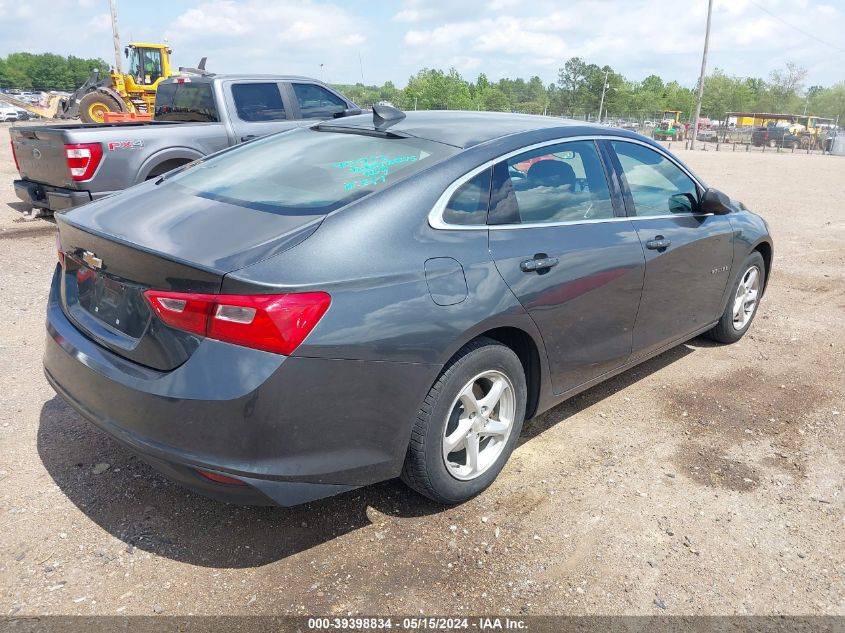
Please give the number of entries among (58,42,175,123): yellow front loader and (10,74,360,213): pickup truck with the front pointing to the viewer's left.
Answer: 1

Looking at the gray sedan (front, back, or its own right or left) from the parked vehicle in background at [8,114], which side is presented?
left

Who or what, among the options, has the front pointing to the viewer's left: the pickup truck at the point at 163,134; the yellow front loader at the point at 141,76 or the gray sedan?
the yellow front loader

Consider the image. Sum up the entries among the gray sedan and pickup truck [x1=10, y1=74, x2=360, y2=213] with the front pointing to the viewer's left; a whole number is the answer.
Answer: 0

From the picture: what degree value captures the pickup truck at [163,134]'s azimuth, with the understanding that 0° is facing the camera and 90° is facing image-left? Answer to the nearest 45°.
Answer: approximately 225°

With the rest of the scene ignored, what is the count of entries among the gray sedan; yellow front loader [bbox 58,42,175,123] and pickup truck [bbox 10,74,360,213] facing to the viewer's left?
1

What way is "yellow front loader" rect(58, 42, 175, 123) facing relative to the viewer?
to the viewer's left

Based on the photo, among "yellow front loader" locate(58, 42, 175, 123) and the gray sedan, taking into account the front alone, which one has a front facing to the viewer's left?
the yellow front loader

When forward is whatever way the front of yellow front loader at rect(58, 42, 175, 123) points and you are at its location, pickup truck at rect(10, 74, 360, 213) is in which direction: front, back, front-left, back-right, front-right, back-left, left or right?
left

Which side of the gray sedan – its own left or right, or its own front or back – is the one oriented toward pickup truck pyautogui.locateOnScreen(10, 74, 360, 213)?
left

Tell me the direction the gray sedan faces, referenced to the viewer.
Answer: facing away from the viewer and to the right of the viewer

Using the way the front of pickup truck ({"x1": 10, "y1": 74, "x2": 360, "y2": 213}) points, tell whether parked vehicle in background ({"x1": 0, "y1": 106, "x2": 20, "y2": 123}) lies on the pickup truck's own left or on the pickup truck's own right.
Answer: on the pickup truck's own left

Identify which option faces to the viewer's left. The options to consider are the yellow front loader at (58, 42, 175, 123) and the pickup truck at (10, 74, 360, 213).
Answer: the yellow front loader
